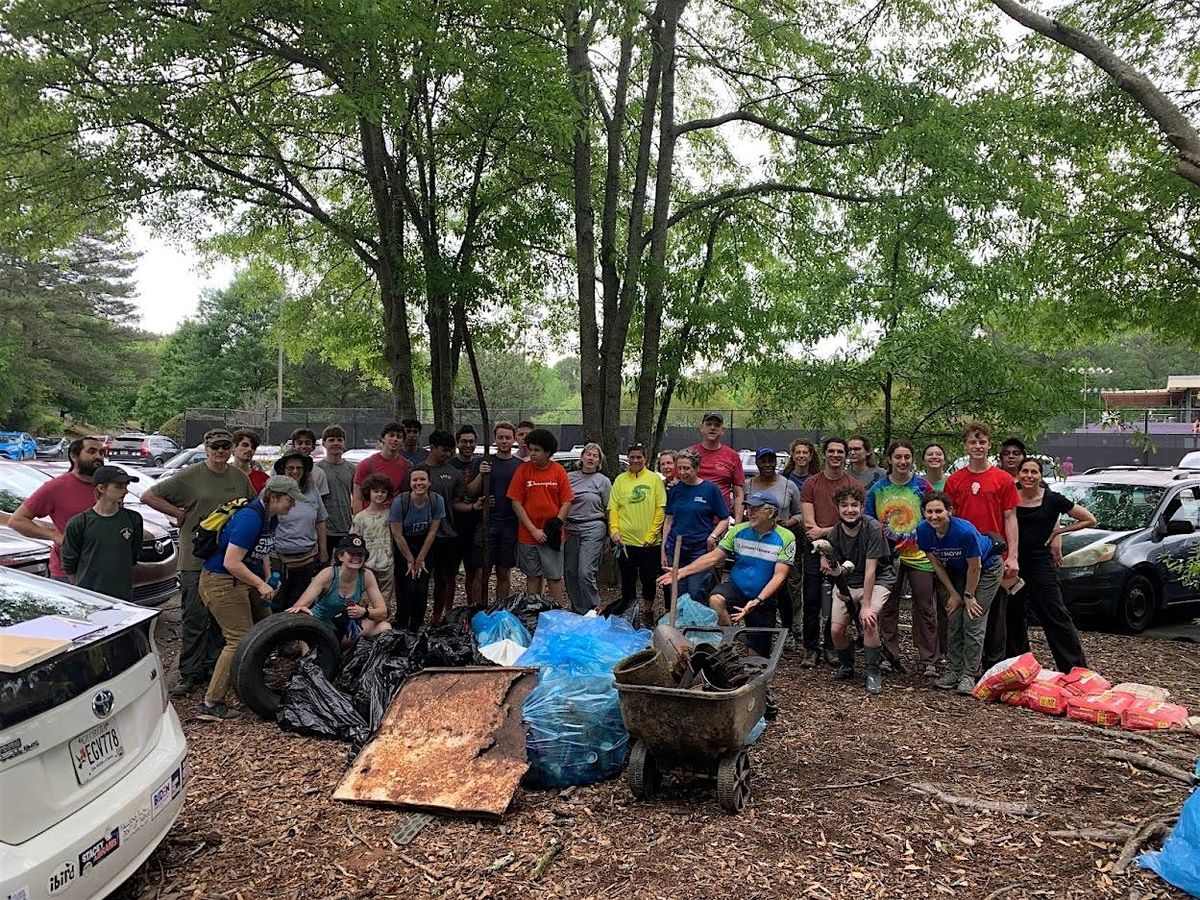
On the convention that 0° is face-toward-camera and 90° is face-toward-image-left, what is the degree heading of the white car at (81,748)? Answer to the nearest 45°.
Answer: approximately 135°

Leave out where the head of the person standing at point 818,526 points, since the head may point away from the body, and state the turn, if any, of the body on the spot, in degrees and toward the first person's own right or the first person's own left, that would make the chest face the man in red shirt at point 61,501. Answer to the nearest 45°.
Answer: approximately 45° to the first person's own right

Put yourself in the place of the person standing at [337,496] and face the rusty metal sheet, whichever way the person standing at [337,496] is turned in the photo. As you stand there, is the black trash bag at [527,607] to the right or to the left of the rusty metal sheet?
left

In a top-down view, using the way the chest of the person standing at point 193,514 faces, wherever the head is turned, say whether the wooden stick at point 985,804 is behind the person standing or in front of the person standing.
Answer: in front

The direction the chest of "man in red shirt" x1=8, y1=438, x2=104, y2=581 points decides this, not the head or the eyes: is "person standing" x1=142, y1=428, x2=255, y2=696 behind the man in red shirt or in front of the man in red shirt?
in front
